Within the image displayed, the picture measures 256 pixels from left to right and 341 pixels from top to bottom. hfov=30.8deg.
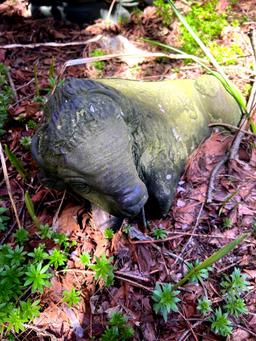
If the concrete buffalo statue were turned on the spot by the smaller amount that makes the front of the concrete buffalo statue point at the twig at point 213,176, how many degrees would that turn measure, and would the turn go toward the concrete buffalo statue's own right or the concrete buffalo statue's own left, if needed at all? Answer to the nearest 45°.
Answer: approximately 180°

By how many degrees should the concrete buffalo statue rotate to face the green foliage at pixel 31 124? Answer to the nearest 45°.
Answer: approximately 90° to its right

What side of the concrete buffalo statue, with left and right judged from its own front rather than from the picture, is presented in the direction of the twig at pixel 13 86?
right

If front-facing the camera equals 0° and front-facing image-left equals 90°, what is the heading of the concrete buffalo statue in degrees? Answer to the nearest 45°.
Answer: approximately 45°

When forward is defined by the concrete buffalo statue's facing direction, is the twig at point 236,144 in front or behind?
behind
